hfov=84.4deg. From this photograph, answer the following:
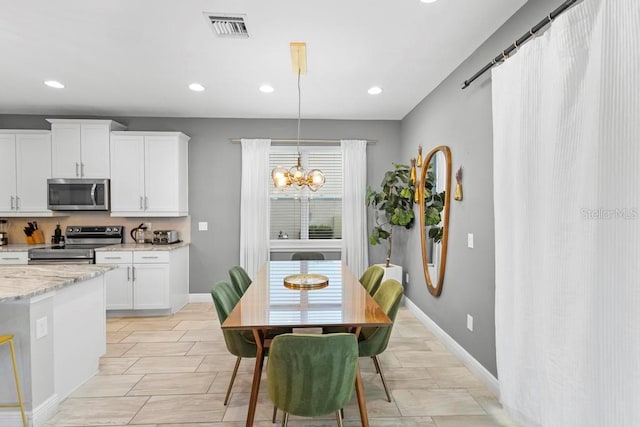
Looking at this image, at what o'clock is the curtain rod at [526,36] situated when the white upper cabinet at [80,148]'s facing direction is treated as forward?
The curtain rod is roughly at 11 o'clock from the white upper cabinet.

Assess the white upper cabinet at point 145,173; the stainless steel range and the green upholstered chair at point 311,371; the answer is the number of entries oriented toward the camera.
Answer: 2

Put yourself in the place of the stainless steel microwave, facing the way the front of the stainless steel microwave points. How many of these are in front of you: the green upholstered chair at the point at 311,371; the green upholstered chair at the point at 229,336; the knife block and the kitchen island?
3

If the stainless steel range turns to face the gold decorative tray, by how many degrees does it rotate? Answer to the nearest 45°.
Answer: approximately 45° to its left

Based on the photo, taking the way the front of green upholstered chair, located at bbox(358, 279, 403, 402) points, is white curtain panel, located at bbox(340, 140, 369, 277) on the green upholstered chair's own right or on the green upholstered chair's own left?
on the green upholstered chair's own right

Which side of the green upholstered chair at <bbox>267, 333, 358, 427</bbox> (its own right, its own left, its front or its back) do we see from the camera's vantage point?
back

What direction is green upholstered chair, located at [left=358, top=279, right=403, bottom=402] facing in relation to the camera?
to the viewer's left

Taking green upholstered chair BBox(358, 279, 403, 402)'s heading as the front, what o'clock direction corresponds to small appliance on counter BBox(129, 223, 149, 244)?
The small appliance on counter is roughly at 1 o'clock from the green upholstered chair.

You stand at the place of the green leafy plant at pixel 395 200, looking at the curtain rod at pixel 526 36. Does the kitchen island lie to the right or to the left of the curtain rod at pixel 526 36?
right
